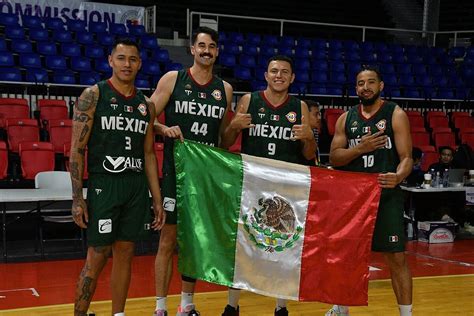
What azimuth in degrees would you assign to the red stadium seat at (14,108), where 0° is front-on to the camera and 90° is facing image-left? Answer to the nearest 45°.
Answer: approximately 0°

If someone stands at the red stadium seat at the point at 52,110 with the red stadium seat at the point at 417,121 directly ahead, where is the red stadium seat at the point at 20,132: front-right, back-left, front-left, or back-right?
back-right

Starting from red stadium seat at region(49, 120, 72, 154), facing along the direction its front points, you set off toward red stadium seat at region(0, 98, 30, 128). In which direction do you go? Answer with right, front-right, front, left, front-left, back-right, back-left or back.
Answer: back-right

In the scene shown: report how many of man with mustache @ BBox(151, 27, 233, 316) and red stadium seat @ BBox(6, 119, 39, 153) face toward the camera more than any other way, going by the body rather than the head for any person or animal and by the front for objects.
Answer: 2

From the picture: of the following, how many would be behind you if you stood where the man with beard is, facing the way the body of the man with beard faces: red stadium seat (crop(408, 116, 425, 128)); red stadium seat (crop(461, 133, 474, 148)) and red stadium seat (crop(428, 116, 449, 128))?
3

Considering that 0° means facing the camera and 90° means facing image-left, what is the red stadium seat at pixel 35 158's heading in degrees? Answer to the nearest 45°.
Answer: approximately 0°

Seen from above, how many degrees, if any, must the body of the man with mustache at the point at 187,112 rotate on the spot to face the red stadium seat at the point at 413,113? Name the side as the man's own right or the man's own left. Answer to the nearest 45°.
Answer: approximately 135° to the man's own left
